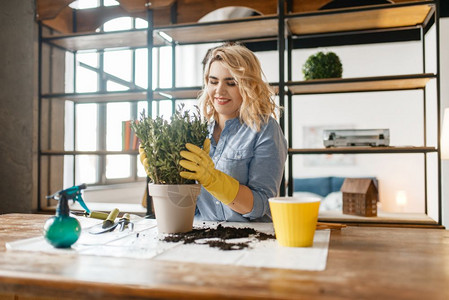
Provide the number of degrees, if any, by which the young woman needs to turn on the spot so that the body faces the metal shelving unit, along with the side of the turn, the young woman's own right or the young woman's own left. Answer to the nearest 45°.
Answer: approximately 180°

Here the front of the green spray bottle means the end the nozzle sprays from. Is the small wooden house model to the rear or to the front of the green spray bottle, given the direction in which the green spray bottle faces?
to the front

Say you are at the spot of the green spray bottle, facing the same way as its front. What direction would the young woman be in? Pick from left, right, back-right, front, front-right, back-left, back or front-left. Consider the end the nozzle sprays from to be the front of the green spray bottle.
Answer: front-left

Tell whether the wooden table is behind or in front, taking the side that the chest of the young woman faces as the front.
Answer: in front

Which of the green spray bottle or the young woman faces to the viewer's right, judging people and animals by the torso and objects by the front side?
the green spray bottle

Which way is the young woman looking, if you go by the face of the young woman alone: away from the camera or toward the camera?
toward the camera

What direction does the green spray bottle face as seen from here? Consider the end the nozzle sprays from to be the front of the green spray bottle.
to the viewer's right

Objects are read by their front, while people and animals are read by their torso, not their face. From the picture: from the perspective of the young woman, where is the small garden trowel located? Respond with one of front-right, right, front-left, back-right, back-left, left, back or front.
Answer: front

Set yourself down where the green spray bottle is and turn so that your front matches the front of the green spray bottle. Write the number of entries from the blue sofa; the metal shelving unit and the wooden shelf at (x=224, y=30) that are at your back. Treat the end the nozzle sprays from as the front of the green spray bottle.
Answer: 0

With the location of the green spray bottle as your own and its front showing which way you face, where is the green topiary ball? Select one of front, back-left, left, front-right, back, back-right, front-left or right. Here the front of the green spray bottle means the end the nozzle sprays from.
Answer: front-left

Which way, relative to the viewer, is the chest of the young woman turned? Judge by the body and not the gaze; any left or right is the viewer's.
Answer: facing the viewer and to the left of the viewer

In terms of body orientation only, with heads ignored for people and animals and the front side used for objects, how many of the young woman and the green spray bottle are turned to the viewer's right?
1

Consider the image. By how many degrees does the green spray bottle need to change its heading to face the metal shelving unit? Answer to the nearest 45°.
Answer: approximately 45° to its left

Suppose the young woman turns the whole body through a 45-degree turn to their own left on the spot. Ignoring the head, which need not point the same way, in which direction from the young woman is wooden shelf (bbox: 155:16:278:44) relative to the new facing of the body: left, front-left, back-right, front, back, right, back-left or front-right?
back

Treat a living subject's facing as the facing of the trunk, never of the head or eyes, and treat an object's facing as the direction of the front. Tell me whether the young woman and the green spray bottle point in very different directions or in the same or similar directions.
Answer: very different directions

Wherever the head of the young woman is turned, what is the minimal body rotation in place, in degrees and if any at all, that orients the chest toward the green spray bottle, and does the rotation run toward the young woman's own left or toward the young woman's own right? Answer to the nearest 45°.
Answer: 0° — they already face it

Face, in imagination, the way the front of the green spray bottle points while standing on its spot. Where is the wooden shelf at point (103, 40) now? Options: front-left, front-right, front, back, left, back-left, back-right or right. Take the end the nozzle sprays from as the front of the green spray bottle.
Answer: left

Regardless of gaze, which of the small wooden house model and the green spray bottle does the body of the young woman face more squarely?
the green spray bottle
